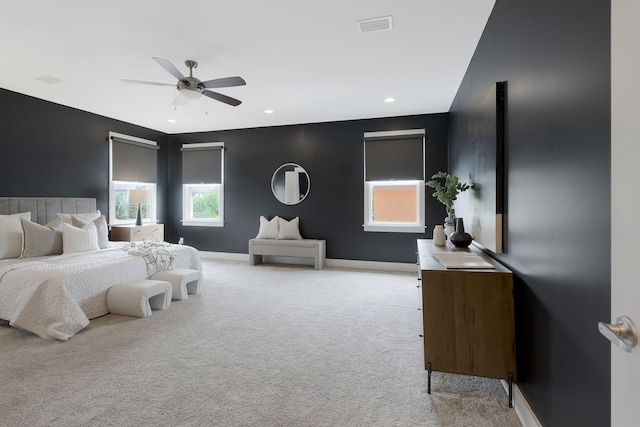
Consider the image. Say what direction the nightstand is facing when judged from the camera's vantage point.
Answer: facing the viewer and to the right of the viewer

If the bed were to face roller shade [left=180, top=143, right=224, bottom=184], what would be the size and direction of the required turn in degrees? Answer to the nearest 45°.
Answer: approximately 90° to its left

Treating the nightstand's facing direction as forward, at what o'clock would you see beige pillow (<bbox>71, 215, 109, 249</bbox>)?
The beige pillow is roughly at 2 o'clock from the nightstand.

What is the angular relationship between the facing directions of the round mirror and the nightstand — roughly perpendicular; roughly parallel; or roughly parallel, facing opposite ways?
roughly perpendicular

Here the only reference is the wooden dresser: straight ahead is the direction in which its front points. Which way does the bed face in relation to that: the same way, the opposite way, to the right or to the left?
the opposite way

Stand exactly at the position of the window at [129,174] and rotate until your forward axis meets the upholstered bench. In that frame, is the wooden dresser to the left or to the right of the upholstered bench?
right

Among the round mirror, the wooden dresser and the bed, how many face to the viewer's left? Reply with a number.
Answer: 1

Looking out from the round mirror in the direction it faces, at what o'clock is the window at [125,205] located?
The window is roughly at 3 o'clock from the round mirror.

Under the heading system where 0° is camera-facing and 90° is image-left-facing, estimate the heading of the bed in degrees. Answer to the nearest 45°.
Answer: approximately 315°

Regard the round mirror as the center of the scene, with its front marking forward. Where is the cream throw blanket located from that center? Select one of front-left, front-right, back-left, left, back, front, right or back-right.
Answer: front-right

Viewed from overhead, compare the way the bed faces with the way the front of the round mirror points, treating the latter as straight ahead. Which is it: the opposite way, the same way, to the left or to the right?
to the left

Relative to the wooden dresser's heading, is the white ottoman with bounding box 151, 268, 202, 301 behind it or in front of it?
in front

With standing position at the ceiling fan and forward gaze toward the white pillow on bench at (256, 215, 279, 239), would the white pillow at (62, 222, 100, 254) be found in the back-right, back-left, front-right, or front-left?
front-left

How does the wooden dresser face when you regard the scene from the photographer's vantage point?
facing to the left of the viewer

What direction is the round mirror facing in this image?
toward the camera

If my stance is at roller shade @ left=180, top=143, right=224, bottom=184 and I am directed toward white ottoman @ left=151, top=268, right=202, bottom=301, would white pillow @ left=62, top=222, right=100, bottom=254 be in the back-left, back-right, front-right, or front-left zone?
front-right

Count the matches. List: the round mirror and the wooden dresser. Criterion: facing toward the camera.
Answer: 1

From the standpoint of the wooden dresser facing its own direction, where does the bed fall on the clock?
The bed is roughly at 12 o'clock from the wooden dresser.

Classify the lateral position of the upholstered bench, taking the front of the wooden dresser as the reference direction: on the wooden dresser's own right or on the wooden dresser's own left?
on the wooden dresser's own right
